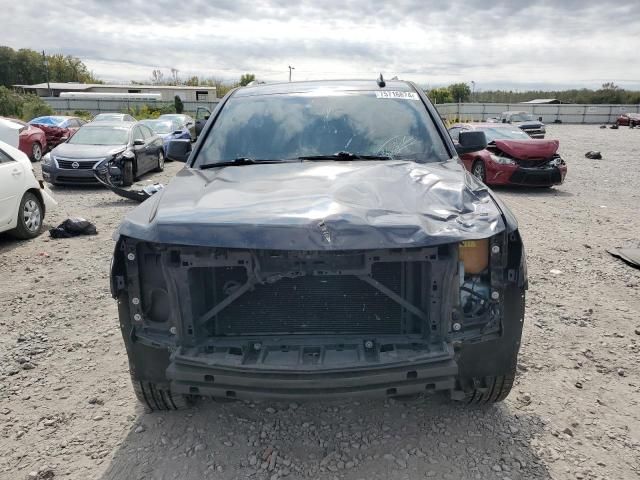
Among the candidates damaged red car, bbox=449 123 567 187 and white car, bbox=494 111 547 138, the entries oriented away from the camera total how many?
0

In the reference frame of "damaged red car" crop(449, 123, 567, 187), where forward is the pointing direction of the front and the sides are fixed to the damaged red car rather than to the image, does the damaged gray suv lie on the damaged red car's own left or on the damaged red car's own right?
on the damaged red car's own right

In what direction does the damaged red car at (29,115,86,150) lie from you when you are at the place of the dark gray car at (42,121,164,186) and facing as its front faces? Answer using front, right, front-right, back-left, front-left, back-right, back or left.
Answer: back-right

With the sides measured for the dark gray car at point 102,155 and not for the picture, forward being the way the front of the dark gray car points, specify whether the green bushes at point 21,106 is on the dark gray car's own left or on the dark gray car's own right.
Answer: on the dark gray car's own right

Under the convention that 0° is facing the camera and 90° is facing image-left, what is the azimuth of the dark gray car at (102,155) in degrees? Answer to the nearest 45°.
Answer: approximately 45°

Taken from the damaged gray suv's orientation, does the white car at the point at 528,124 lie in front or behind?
behind

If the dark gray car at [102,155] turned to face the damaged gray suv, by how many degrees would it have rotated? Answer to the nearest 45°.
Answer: approximately 45° to its left

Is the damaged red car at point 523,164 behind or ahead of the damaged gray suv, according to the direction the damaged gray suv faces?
behind

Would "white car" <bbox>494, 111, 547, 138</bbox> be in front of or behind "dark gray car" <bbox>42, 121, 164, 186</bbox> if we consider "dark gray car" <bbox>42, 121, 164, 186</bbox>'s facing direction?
behind

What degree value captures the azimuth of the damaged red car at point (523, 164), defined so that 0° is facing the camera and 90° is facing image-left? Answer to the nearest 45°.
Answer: approximately 315°

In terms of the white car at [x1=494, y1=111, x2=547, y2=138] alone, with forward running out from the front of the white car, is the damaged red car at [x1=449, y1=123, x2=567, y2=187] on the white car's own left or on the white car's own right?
on the white car's own right
